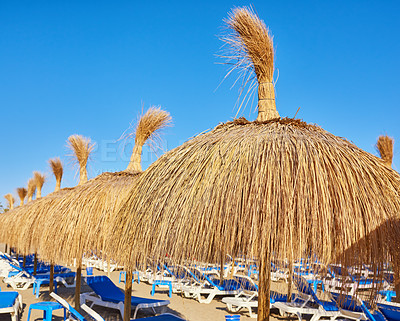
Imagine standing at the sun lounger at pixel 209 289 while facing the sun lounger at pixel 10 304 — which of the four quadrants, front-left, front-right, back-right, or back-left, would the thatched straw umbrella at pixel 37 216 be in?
front-right

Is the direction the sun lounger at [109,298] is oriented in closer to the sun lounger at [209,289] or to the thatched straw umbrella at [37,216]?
the sun lounger

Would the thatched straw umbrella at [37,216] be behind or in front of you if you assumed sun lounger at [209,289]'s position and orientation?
behind

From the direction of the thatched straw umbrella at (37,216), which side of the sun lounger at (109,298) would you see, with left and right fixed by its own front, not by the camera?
back

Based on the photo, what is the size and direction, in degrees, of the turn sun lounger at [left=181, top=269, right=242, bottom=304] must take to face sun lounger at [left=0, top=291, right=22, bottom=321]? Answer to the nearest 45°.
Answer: approximately 135° to its right

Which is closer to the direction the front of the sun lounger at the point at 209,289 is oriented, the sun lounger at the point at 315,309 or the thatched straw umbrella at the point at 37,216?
the sun lounger

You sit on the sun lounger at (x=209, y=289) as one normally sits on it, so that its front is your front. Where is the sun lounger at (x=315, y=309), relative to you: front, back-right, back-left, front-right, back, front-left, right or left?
front-right

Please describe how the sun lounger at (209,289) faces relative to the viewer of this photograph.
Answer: facing to the right of the viewer

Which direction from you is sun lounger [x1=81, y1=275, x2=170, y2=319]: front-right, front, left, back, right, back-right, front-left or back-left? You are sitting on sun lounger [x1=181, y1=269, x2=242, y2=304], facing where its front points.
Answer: back-right

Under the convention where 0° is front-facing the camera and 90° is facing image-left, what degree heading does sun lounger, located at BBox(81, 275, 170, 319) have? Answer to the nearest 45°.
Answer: approximately 315°

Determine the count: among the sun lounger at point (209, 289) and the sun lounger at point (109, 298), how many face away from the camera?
0

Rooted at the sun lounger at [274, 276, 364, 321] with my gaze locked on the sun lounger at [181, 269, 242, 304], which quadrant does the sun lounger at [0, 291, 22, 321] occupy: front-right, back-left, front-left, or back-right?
front-left
